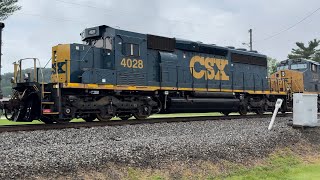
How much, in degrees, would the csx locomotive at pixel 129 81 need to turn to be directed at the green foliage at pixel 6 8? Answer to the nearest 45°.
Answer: approximately 90° to its right

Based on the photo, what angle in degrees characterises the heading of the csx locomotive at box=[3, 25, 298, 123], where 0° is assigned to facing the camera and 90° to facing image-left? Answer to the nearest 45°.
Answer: approximately 45°
